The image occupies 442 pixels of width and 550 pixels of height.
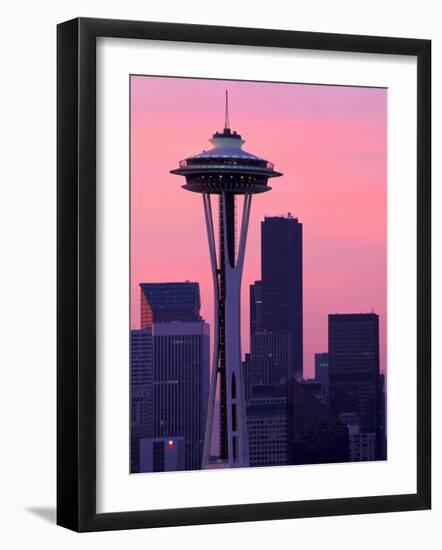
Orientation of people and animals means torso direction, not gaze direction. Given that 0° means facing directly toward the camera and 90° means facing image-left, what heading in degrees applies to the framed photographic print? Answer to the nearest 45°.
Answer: approximately 315°
